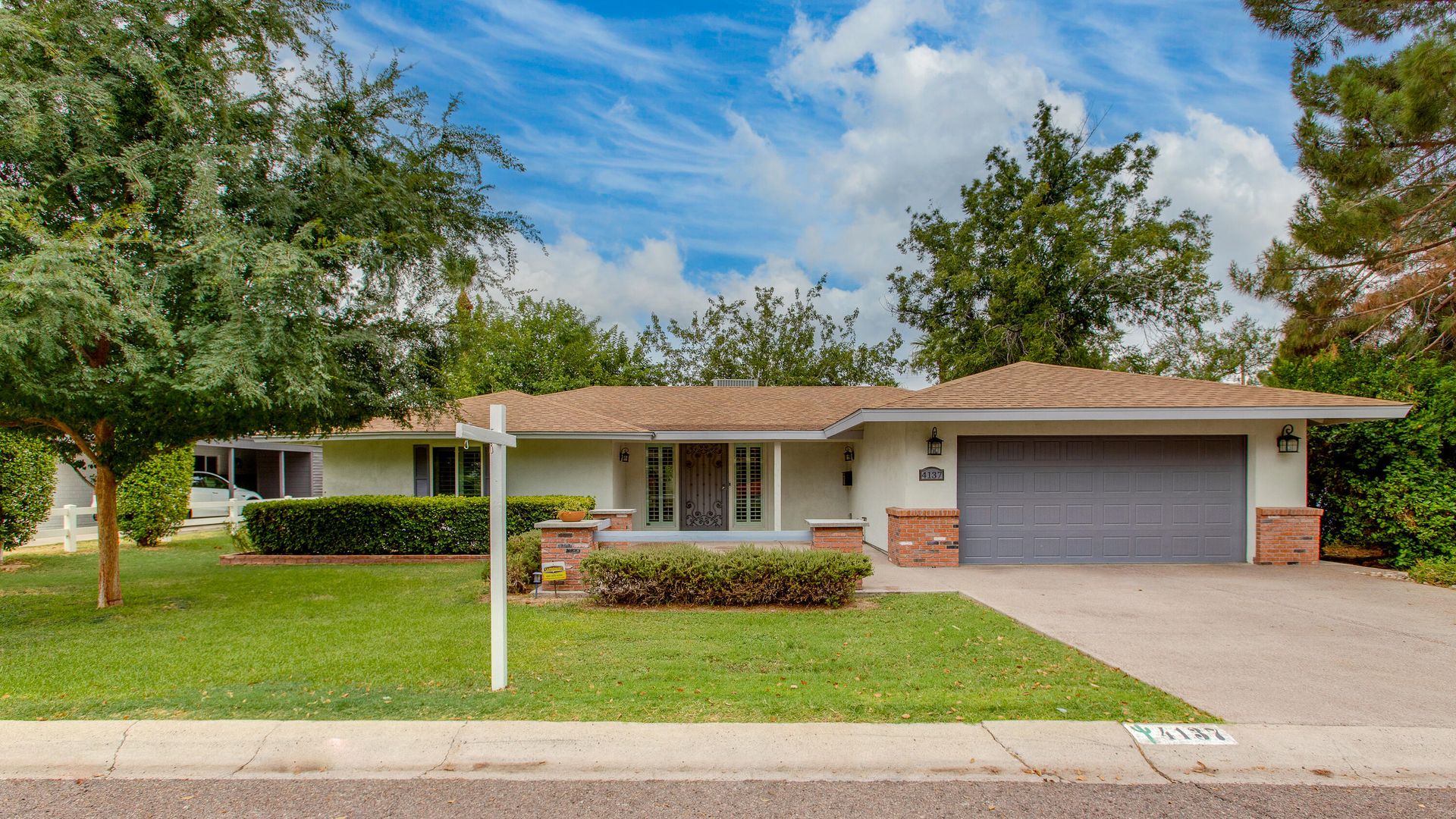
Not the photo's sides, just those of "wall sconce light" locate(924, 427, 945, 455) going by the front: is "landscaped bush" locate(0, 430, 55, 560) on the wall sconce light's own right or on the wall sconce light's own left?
on the wall sconce light's own right

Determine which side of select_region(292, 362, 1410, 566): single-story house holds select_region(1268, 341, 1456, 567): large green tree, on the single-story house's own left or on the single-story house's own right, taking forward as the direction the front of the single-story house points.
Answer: on the single-story house's own left

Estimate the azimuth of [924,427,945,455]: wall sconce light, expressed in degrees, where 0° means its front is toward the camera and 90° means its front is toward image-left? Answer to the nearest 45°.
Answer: approximately 0°

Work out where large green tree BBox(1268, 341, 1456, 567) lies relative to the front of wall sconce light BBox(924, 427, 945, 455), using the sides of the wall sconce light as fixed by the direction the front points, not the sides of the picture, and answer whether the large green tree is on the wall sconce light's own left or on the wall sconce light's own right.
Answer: on the wall sconce light's own left

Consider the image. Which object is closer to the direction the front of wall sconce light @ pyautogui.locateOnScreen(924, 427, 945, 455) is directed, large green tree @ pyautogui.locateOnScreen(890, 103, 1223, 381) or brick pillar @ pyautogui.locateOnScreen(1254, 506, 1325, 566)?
the brick pillar

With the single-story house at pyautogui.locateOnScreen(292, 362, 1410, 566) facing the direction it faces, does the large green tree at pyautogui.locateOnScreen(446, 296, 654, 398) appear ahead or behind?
behind
